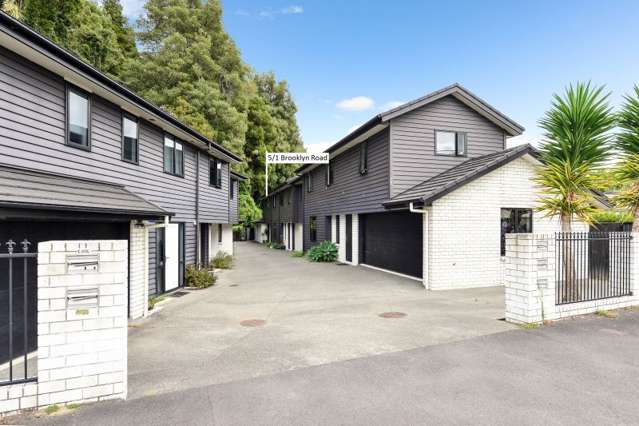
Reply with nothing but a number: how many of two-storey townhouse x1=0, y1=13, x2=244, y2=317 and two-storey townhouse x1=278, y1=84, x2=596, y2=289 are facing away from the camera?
0

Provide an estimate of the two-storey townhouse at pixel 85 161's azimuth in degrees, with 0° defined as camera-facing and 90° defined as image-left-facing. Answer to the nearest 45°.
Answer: approximately 315°

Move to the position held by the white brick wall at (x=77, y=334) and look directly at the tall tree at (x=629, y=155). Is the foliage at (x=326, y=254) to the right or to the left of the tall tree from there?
left

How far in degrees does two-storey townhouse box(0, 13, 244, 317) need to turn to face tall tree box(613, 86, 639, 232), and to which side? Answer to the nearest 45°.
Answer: approximately 45° to its left

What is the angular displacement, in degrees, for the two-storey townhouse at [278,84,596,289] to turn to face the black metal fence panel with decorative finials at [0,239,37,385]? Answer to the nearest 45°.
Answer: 0° — it already faces it

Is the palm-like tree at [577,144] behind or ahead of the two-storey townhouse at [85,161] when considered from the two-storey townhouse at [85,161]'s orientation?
ahead

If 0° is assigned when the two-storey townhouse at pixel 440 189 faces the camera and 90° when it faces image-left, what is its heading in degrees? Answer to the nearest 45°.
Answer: approximately 45°
